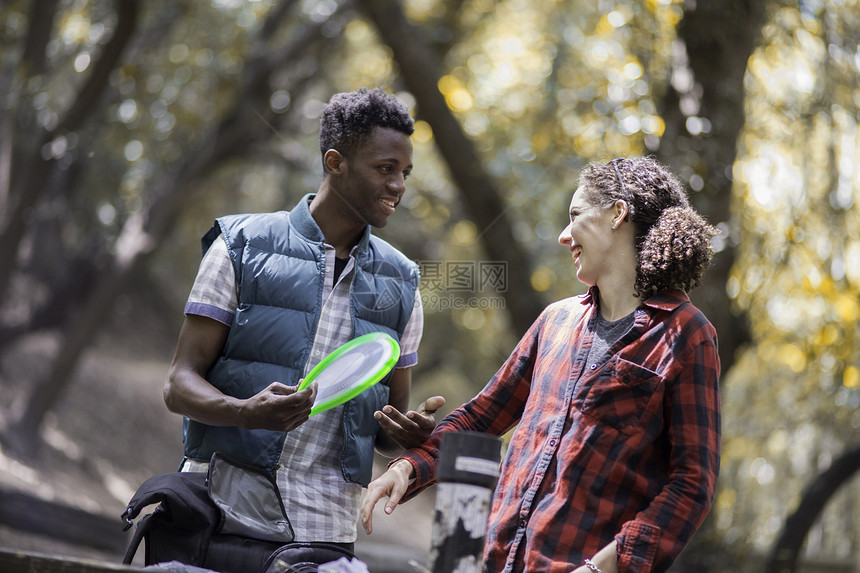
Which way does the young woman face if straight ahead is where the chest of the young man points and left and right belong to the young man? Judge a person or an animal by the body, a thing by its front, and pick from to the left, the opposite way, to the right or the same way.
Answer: to the right

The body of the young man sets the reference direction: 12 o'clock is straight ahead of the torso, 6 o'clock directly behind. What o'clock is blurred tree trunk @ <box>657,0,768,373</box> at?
The blurred tree trunk is roughly at 9 o'clock from the young man.

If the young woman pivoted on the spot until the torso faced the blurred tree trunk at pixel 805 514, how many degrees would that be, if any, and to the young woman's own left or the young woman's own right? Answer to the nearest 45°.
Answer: approximately 135° to the young woman's own right

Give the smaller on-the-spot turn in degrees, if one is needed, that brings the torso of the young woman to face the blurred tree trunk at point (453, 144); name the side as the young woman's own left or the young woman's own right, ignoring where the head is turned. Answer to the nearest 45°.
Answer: approximately 135° to the young woman's own right

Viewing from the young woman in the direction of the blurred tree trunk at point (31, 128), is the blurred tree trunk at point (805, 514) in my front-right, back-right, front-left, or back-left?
front-right

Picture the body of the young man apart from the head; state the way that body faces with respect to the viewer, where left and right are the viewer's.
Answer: facing the viewer and to the right of the viewer

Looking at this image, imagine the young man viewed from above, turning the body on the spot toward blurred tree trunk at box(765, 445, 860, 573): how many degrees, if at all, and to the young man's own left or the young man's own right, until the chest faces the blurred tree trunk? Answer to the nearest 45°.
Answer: approximately 90° to the young man's own left

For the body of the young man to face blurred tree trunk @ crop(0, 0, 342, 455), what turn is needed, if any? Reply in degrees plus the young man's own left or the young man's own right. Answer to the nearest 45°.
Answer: approximately 135° to the young man's own left

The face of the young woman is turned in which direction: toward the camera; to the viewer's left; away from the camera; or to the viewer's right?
to the viewer's left

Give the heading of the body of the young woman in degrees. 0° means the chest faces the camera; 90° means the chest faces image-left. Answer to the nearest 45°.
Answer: approximately 45°

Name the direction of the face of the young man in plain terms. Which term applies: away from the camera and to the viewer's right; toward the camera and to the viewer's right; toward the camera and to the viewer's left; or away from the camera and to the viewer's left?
toward the camera and to the viewer's right
